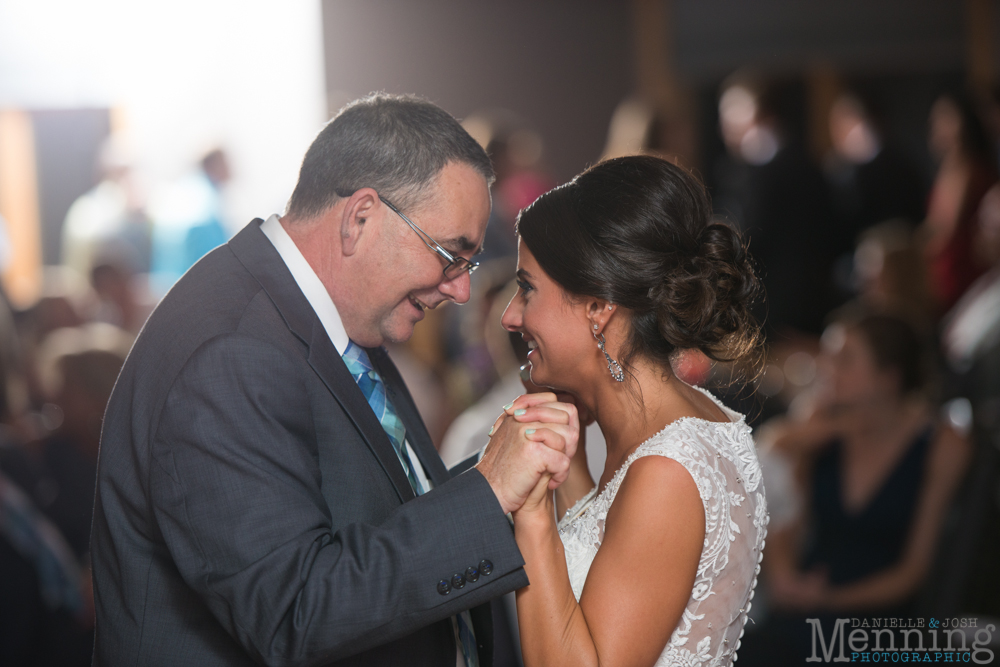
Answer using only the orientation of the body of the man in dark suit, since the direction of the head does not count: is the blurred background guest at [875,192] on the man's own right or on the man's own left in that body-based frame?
on the man's own left

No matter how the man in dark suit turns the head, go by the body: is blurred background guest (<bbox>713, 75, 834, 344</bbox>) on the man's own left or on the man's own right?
on the man's own left

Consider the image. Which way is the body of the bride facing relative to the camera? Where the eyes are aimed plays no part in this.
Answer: to the viewer's left

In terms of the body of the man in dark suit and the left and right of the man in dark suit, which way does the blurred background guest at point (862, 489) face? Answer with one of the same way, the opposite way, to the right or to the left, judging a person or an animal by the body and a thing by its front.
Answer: to the right

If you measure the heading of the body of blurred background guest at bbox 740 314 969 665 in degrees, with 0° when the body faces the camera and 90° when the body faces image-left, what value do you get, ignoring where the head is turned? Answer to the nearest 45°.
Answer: approximately 45°

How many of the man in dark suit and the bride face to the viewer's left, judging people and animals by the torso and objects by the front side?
1

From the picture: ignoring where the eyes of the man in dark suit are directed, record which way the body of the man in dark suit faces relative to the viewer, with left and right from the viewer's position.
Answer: facing to the right of the viewer
